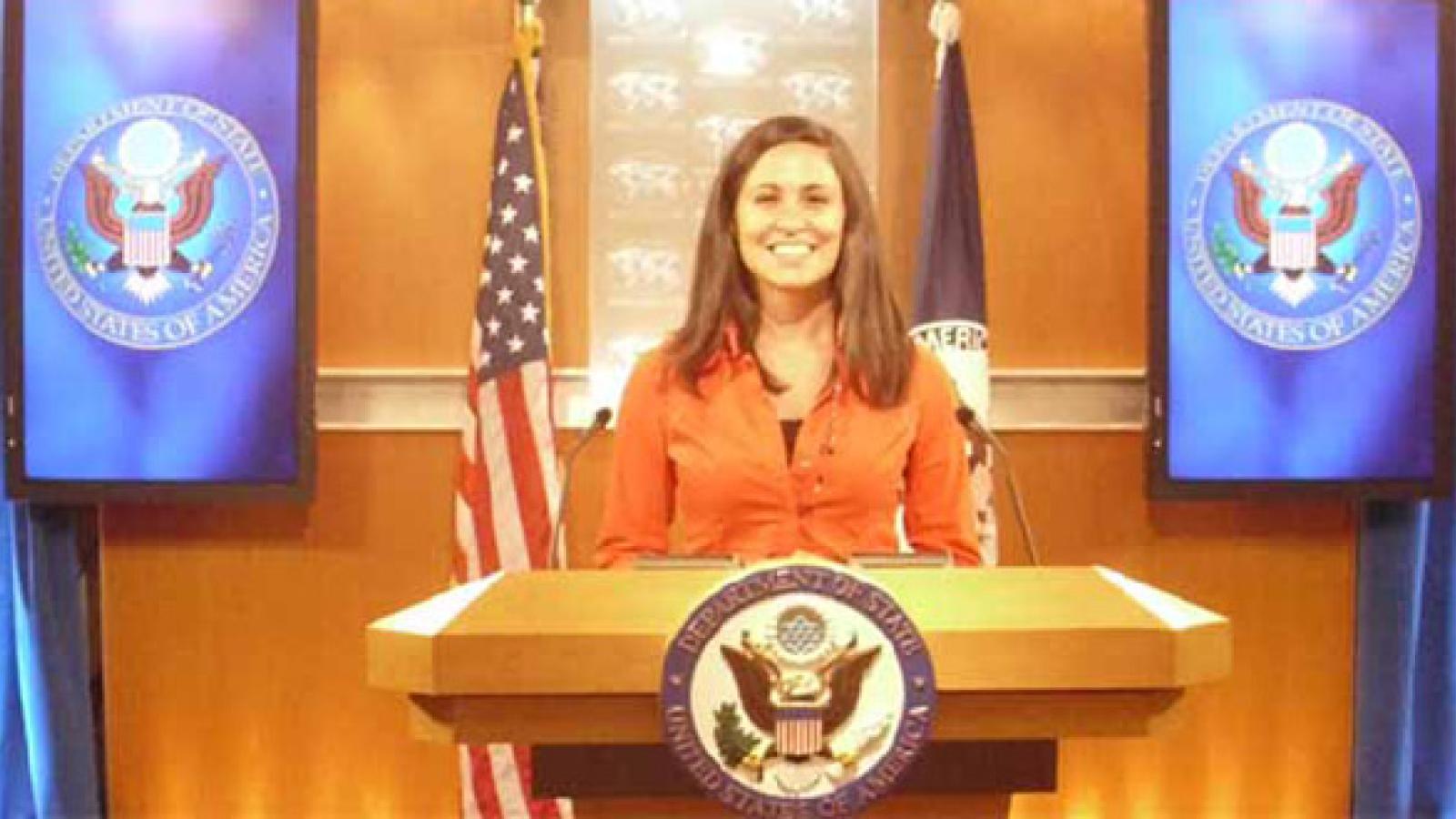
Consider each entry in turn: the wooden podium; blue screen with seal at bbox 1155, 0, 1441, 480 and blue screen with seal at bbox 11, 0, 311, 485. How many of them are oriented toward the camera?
3

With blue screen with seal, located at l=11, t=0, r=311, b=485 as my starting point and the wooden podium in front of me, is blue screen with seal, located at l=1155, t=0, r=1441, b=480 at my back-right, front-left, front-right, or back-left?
front-left

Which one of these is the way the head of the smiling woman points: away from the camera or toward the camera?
toward the camera

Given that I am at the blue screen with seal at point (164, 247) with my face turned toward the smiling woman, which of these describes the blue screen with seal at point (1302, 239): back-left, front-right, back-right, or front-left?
front-left

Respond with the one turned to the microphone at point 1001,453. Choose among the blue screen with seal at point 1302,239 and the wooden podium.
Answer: the blue screen with seal

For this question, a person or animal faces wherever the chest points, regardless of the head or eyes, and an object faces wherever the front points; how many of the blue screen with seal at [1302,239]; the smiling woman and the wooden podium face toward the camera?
3

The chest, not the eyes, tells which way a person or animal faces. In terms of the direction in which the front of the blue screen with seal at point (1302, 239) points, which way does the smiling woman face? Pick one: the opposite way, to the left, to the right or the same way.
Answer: the same way

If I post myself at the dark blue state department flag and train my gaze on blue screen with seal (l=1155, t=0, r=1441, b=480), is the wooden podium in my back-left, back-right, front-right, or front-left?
back-right

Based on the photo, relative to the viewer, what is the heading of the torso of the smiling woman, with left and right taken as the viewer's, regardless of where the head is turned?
facing the viewer

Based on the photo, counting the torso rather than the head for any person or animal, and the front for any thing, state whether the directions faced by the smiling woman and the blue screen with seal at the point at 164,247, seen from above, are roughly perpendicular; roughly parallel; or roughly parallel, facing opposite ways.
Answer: roughly parallel

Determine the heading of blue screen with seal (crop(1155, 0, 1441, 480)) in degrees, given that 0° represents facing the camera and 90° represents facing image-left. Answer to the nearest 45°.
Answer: approximately 0°

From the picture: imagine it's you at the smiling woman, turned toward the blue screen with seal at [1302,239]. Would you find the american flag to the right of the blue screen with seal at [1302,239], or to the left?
left

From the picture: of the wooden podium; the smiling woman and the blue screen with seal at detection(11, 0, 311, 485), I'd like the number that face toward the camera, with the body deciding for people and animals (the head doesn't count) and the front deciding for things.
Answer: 3

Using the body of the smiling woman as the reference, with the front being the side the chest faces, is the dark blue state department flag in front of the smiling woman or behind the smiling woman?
behind

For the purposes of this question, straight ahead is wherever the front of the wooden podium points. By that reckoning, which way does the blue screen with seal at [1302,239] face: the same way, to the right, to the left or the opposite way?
the same way

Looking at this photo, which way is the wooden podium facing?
toward the camera

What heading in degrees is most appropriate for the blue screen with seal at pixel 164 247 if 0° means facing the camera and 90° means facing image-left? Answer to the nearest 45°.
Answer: approximately 0°
